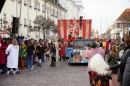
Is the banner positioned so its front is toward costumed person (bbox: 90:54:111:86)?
yes

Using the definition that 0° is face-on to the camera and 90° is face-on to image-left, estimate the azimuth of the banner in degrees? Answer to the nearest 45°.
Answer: approximately 0°

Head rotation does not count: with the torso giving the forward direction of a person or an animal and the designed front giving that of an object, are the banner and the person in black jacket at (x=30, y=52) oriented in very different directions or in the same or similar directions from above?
very different directions

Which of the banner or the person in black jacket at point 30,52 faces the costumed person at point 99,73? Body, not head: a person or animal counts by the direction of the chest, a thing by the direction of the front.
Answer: the banner

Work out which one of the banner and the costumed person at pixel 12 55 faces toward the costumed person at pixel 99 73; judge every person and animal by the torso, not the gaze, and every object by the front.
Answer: the banner

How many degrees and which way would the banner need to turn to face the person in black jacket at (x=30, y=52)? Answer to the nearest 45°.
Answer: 0° — it already faces them

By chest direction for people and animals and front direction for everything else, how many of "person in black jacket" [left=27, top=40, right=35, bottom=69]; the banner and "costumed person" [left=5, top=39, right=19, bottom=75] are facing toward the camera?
1
